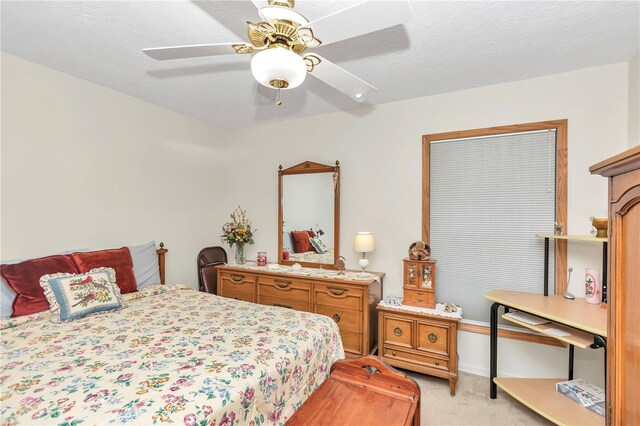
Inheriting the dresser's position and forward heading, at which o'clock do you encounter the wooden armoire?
The wooden armoire is roughly at 10 o'clock from the dresser.

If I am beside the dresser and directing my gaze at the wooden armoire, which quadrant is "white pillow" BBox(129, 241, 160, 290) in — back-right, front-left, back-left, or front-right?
back-right

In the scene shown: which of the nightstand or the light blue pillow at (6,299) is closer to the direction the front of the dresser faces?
the light blue pillow

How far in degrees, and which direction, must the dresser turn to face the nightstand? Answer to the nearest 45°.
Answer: approximately 90° to its left

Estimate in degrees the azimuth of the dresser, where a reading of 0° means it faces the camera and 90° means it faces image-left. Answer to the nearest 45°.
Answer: approximately 45°

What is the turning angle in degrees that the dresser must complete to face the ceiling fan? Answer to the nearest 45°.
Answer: approximately 45° to its left
